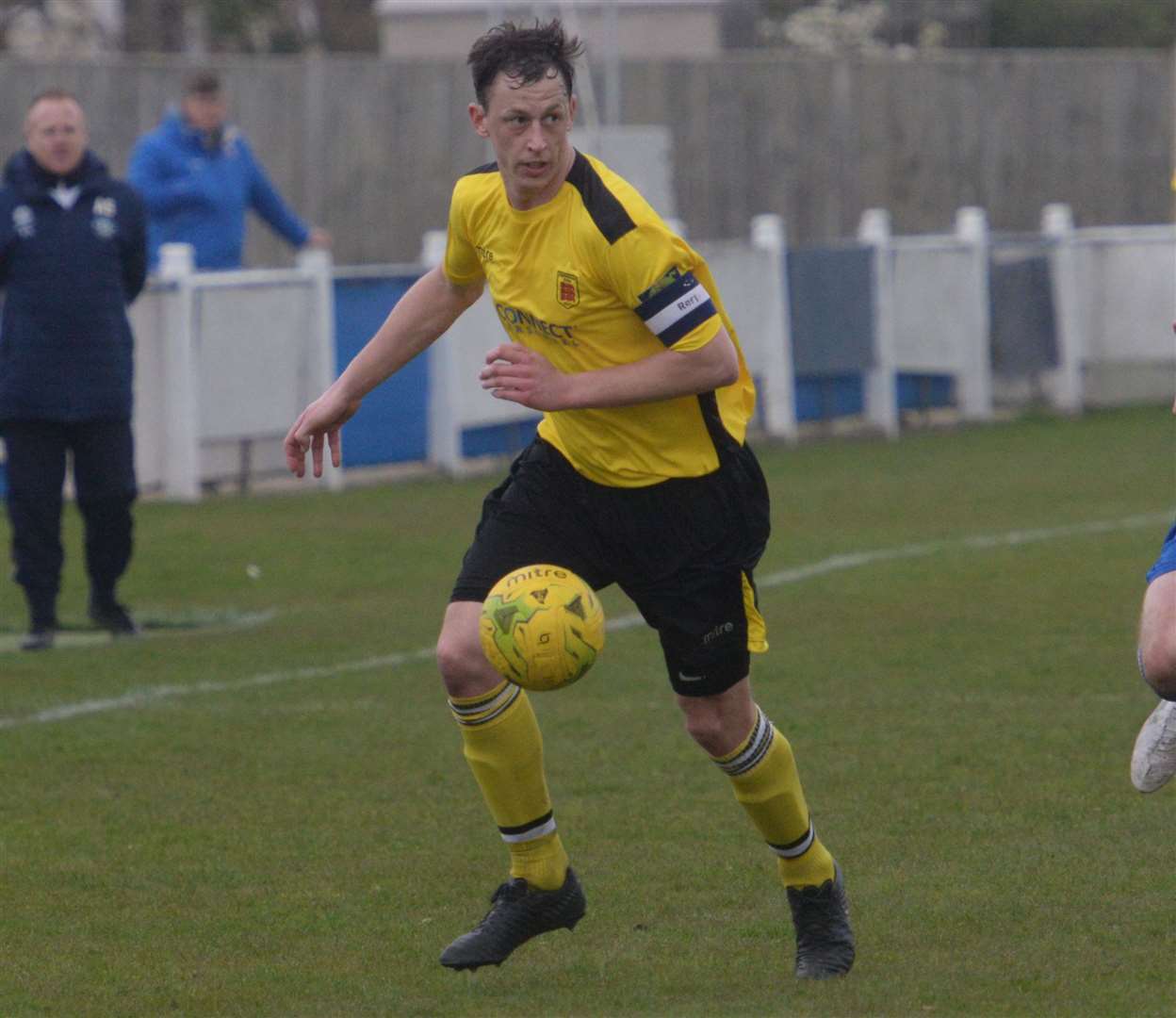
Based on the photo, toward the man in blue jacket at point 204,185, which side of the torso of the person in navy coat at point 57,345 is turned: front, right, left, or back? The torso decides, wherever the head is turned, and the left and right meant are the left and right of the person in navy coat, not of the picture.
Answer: back

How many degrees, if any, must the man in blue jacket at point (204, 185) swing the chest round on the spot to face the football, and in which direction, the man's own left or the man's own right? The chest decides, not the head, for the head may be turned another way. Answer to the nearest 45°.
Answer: approximately 45° to the man's own right

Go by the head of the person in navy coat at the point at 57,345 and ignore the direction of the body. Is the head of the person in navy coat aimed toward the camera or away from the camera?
toward the camera

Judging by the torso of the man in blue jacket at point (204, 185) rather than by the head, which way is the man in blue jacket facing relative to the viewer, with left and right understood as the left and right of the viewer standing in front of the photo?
facing the viewer and to the right of the viewer

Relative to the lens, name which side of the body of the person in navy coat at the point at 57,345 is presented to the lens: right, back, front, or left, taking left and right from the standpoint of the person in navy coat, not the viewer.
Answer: front

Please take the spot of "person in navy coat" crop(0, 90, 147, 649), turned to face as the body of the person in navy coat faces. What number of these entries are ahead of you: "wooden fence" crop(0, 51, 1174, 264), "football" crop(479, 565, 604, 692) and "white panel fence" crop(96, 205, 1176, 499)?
1

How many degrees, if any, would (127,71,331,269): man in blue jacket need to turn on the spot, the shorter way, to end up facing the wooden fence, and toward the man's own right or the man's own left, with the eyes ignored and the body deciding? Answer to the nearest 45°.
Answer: approximately 90° to the man's own left

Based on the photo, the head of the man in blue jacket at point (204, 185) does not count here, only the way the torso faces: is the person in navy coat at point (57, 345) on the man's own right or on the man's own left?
on the man's own right

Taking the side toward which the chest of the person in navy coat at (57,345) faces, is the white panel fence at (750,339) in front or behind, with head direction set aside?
behind

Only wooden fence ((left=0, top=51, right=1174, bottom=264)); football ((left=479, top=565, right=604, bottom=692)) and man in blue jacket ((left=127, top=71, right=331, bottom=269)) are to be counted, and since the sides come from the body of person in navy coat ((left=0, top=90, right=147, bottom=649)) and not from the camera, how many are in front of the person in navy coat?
1

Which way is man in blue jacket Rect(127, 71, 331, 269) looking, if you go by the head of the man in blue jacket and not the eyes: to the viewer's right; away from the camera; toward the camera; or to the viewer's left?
toward the camera
